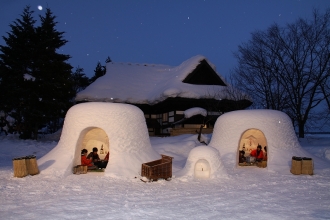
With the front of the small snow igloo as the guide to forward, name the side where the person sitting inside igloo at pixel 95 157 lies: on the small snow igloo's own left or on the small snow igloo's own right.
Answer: on the small snow igloo's own right

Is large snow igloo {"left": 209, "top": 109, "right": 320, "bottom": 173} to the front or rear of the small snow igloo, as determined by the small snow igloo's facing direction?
to the rear

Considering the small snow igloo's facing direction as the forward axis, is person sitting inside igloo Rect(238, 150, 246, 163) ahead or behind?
behind

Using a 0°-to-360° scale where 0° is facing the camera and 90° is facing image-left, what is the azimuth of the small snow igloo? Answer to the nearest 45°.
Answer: approximately 0°

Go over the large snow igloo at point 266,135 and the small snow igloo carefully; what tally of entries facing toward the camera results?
2

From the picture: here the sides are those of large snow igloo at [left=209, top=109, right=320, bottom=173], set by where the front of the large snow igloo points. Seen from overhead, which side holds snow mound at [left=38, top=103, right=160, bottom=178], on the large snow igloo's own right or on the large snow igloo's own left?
on the large snow igloo's own right

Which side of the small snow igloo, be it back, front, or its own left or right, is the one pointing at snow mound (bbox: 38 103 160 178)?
right

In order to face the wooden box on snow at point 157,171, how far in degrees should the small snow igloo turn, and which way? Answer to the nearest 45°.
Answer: approximately 45° to its right

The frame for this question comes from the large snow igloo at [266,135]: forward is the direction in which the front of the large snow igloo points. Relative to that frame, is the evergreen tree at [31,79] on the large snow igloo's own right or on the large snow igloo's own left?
on the large snow igloo's own right
